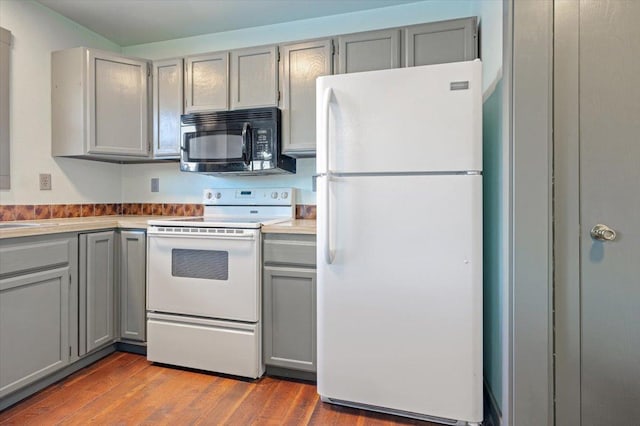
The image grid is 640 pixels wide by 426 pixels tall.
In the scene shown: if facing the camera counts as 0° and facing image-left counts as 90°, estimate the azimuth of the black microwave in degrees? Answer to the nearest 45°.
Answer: approximately 45°

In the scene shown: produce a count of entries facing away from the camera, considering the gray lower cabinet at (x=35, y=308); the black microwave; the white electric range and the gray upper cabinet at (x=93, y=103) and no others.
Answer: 0

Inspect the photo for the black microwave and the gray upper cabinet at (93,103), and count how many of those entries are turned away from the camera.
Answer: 0

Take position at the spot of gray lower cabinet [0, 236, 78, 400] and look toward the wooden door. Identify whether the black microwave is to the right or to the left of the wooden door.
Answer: left

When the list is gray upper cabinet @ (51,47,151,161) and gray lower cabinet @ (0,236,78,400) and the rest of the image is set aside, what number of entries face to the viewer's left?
0

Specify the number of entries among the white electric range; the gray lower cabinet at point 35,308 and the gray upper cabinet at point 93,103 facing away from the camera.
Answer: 0

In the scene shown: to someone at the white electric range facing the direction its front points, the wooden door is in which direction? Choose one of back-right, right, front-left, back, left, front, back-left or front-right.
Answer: left

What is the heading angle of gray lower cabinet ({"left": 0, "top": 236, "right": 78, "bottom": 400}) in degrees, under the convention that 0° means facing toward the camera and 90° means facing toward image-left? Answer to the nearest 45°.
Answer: approximately 315°

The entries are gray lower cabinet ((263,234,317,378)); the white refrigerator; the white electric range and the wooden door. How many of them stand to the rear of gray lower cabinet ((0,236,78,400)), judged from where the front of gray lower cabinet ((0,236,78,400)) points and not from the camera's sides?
0

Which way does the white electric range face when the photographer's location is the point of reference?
facing the viewer and to the left of the viewer

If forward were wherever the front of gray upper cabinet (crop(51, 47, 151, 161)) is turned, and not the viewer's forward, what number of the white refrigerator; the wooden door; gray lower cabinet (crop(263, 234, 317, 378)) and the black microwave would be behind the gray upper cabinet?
0

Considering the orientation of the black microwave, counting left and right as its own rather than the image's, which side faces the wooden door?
left

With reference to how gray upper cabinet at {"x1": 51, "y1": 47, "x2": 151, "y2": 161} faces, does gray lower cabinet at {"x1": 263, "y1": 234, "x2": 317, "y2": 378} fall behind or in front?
in front
